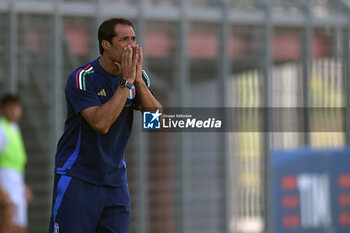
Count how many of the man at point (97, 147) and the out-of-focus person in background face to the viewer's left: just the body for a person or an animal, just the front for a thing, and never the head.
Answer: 0

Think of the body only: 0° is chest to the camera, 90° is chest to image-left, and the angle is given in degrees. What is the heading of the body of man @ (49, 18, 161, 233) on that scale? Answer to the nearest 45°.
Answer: approximately 315°

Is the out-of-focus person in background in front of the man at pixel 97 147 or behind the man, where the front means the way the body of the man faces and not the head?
behind

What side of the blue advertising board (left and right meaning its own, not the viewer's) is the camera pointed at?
front

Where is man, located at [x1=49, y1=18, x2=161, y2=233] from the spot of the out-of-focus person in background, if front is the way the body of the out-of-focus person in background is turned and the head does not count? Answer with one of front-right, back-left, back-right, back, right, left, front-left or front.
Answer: front-right

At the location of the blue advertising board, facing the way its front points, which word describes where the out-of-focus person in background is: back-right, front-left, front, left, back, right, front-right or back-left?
right

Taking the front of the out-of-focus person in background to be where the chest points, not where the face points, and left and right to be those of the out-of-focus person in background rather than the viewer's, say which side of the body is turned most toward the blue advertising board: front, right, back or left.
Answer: front

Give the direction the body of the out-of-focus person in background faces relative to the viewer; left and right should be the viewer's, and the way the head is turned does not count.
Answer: facing the viewer and to the right of the viewer
